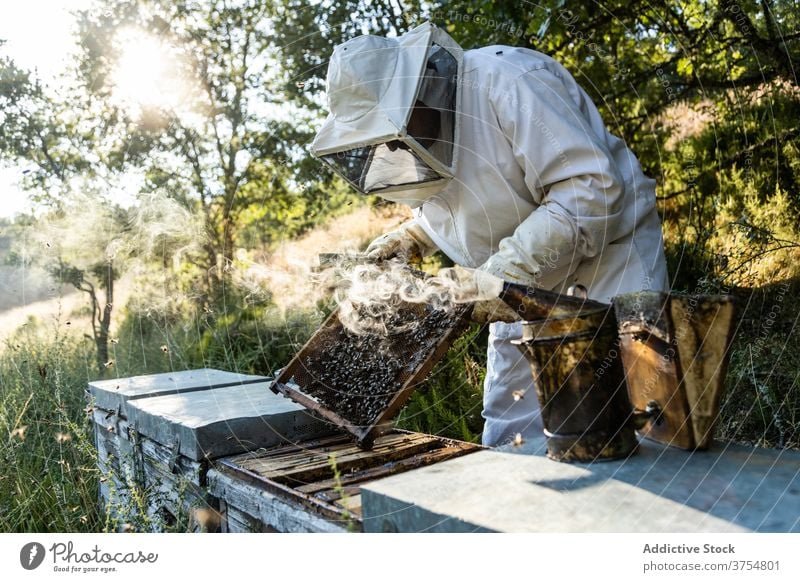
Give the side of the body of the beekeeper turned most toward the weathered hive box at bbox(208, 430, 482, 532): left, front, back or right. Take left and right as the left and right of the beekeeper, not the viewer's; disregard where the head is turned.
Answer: front

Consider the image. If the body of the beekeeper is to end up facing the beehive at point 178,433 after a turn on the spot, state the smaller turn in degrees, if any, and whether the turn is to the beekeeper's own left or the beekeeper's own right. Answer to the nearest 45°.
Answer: approximately 45° to the beekeeper's own right

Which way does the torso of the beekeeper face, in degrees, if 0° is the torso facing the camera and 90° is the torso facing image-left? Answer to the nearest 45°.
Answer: approximately 45°
